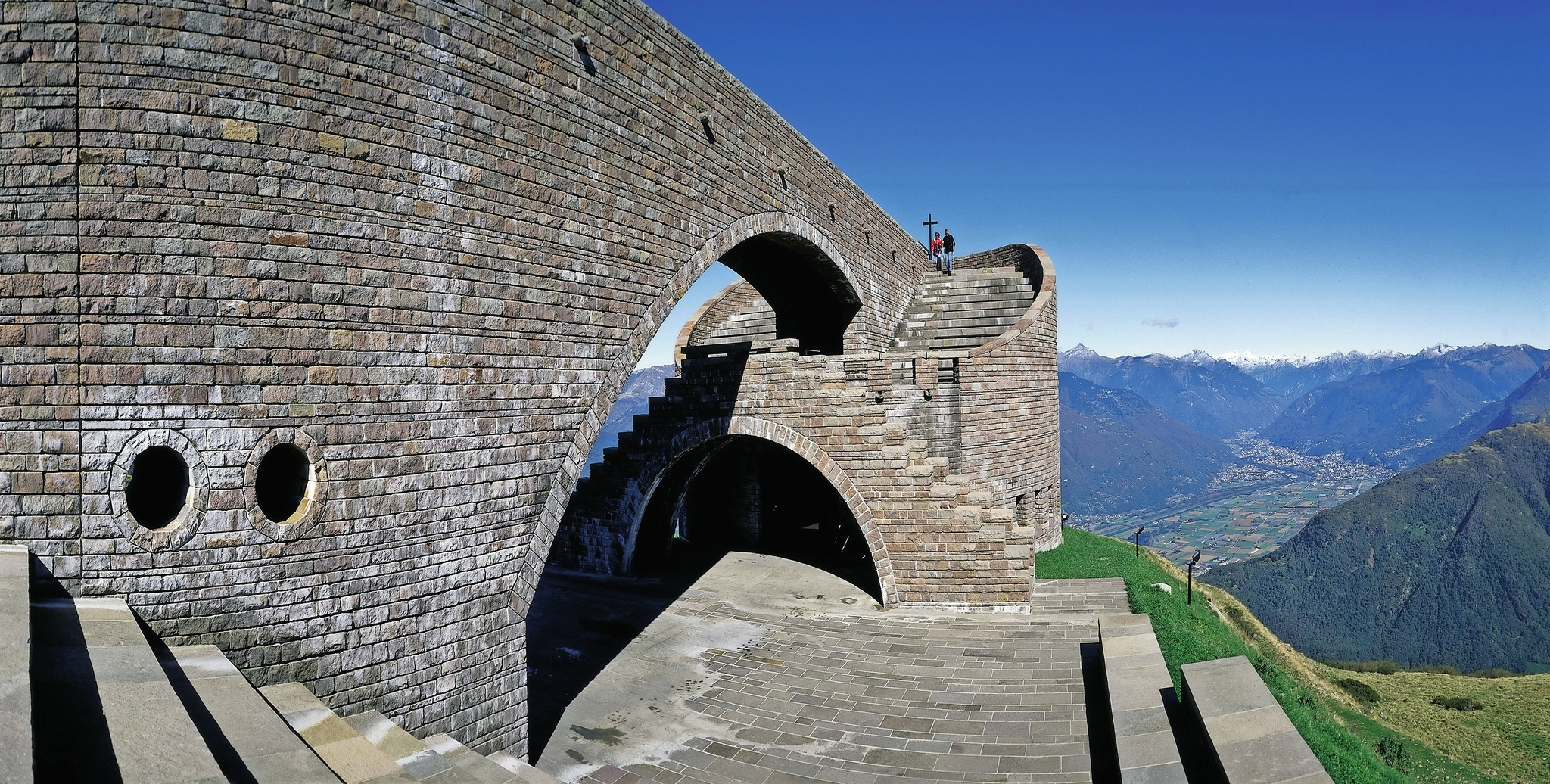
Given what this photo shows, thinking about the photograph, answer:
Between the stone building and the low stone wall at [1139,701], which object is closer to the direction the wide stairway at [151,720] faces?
the low stone wall

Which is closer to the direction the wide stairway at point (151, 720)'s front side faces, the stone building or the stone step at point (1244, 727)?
the stone step

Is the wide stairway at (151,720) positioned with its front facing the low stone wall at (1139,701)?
yes

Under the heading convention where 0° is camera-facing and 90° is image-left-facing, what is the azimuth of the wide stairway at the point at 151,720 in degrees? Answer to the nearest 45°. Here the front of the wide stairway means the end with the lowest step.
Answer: approximately 270°

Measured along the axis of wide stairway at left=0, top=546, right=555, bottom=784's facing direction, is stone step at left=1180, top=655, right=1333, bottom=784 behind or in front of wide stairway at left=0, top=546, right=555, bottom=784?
in front
